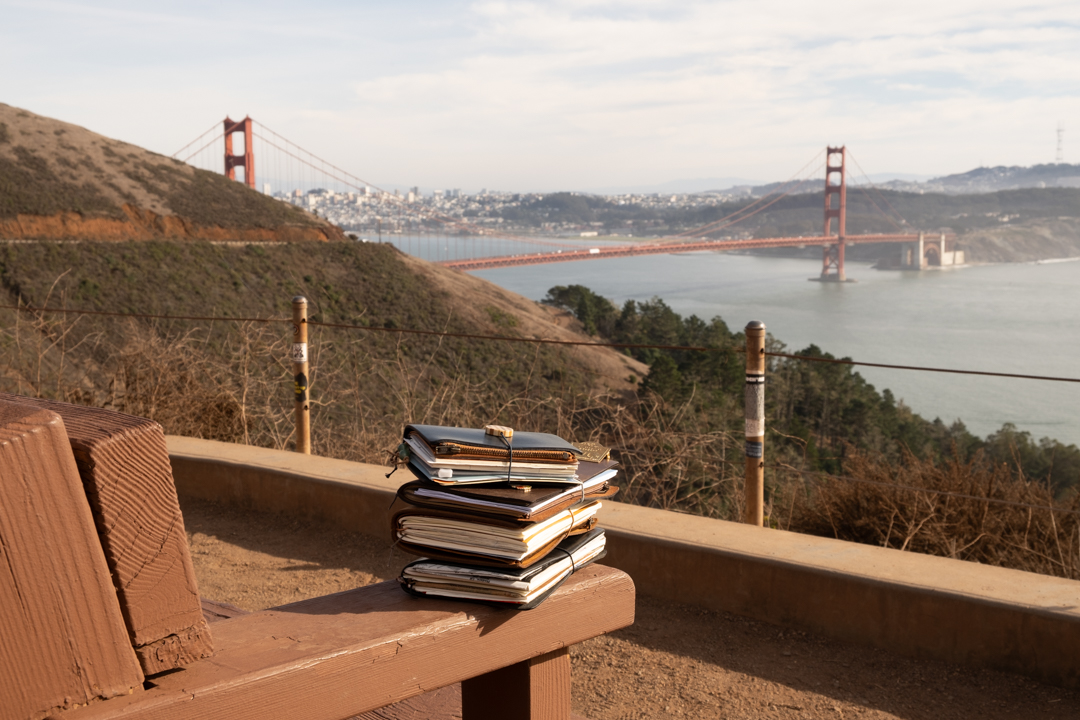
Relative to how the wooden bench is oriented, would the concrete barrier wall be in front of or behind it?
in front

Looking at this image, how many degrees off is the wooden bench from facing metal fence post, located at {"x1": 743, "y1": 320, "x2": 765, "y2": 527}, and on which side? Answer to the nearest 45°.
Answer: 0° — it already faces it

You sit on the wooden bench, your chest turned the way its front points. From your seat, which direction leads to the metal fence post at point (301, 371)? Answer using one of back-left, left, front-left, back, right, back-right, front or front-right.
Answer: front-left

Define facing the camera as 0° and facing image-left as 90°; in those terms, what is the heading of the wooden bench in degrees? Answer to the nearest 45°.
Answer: approximately 225°
